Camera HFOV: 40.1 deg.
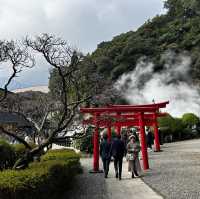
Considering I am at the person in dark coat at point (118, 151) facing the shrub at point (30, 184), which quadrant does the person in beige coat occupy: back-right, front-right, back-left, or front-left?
back-left

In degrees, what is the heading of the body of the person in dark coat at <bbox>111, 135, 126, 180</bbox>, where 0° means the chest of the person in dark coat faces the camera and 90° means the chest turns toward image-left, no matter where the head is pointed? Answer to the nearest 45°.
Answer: approximately 180°

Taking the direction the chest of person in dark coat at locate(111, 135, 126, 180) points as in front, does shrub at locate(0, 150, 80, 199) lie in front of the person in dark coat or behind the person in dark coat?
behind
